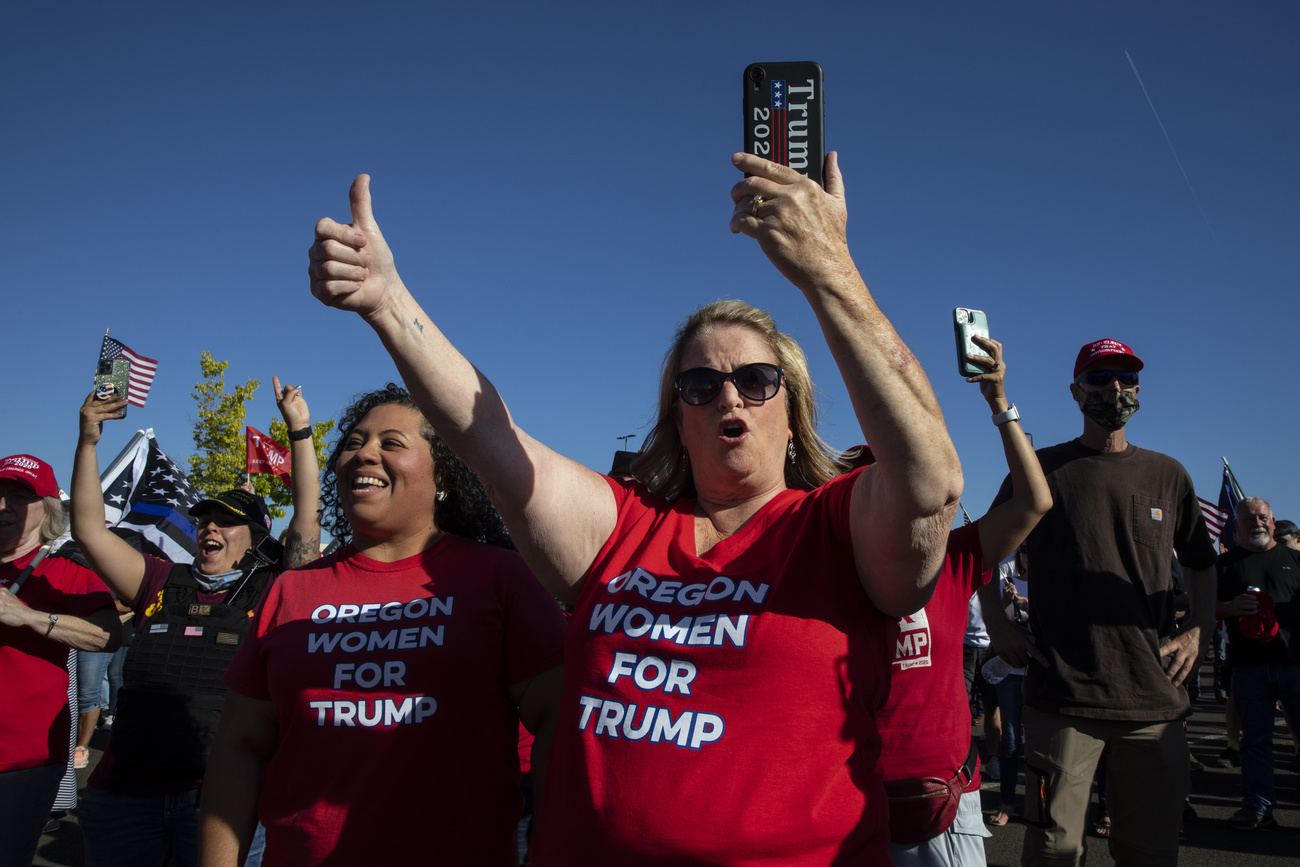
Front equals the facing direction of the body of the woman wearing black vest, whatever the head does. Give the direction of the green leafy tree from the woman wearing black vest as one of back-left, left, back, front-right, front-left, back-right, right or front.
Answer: back

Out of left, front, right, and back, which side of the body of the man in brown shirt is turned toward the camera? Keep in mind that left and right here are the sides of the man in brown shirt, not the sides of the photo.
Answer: front

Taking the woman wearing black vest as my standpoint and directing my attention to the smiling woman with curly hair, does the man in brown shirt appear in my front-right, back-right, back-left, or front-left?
front-left

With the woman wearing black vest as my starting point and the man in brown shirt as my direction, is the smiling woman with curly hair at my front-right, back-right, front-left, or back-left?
front-right

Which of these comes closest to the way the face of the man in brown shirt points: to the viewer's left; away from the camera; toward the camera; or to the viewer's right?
toward the camera

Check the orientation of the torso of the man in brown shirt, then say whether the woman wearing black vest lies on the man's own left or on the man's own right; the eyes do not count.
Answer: on the man's own right

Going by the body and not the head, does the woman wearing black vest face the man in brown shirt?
no

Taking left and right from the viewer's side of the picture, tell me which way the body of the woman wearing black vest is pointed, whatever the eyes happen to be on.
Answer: facing the viewer

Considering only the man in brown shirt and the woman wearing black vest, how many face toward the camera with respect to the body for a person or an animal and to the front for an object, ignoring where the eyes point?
2

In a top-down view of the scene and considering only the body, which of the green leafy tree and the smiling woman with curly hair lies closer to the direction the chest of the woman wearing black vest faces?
the smiling woman with curly hair
